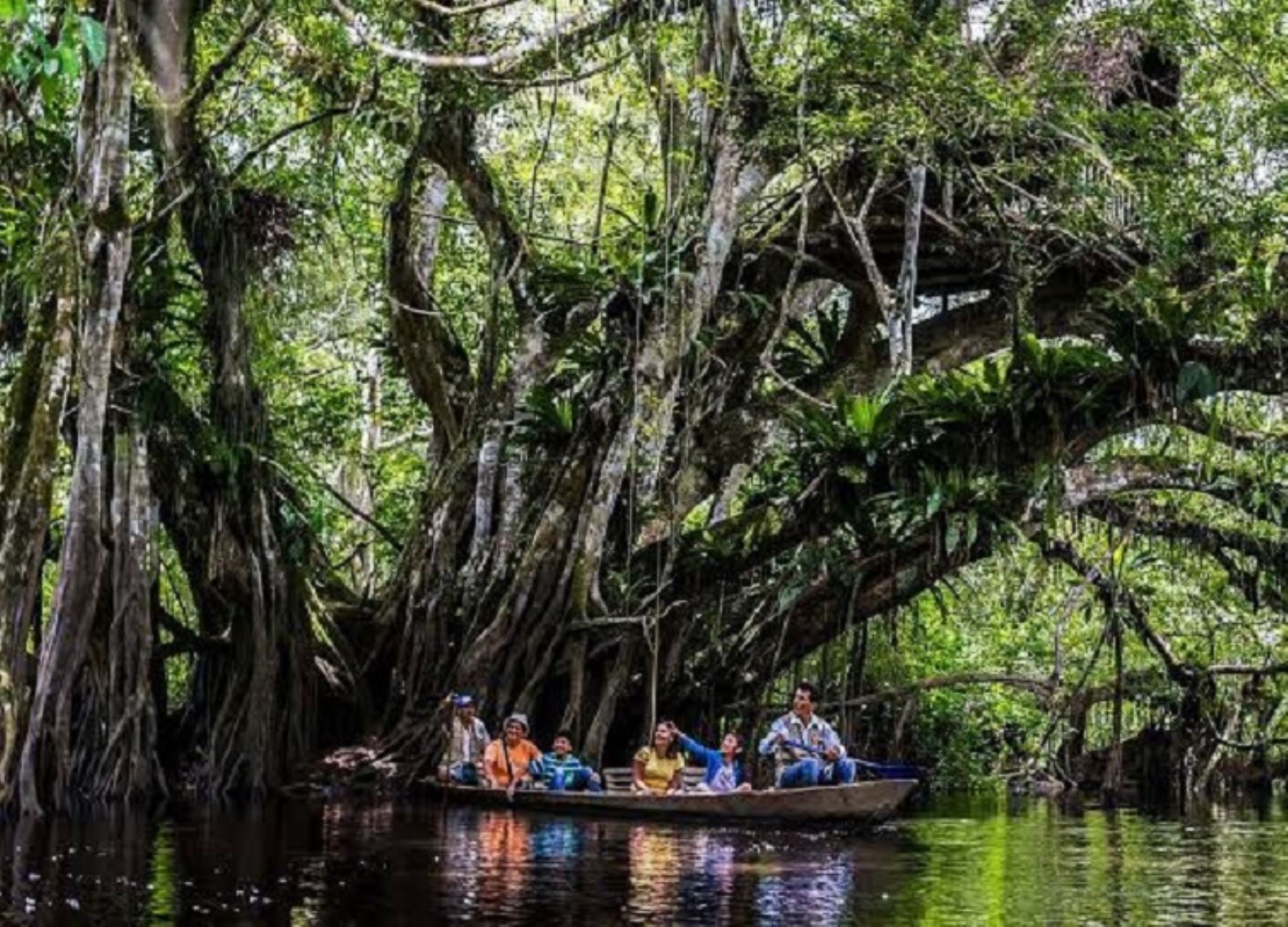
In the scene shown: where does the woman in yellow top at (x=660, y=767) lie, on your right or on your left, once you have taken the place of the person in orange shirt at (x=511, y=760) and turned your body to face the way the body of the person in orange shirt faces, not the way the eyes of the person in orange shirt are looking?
on your left

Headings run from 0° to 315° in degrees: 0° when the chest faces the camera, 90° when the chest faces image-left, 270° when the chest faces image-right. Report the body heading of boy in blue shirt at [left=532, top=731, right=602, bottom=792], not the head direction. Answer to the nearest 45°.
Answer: approximately 0°

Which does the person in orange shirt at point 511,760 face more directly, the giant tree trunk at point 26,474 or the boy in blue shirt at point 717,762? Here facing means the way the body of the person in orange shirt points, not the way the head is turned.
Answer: the giant tree trunk

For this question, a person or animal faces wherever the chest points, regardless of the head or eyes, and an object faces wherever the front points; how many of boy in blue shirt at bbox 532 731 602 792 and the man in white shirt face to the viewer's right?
0

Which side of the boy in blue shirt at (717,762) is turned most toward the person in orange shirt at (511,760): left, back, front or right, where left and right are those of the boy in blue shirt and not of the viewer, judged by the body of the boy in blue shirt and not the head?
right

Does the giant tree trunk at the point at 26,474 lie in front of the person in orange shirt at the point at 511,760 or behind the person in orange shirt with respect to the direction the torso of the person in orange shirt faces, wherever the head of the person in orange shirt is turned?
in front

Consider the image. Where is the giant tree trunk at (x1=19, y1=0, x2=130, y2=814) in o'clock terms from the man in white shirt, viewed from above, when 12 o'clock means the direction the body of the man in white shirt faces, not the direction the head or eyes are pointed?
The giant tree trunk is roughly at 2 o'clock from the man in white shirt.
